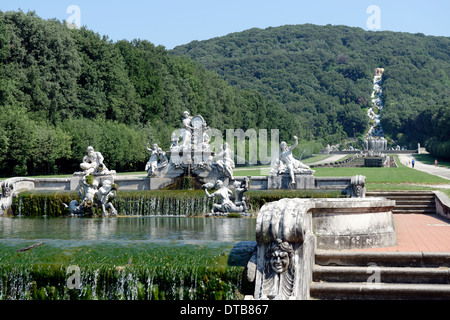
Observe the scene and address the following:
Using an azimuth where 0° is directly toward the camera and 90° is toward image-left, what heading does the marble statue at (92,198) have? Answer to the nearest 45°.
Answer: approximately 0°

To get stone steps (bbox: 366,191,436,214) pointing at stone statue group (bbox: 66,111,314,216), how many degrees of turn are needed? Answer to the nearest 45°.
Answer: approximately 90° to its right

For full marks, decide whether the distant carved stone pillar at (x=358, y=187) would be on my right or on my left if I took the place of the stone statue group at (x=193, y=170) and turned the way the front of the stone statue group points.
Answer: on my left

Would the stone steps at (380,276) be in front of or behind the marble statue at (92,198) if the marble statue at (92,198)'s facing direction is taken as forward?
in front

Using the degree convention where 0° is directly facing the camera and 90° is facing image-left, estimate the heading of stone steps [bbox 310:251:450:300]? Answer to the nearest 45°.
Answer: approximately 0°

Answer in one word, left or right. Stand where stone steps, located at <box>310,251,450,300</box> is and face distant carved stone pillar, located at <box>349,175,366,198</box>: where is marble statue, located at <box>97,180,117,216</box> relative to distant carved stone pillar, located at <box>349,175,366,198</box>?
left
